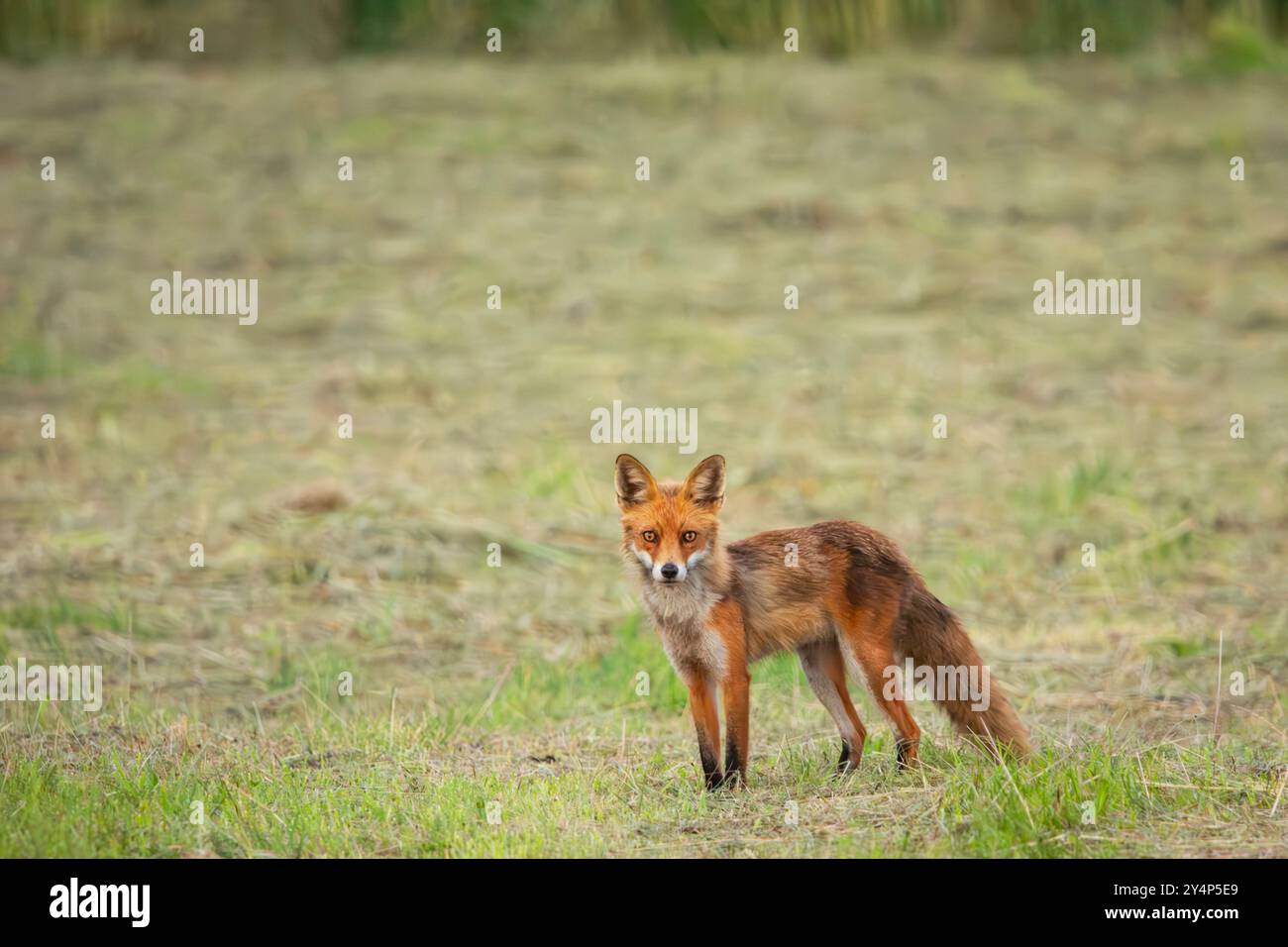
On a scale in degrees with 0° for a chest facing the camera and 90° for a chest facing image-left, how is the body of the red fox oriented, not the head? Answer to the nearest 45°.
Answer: approximately 45°
